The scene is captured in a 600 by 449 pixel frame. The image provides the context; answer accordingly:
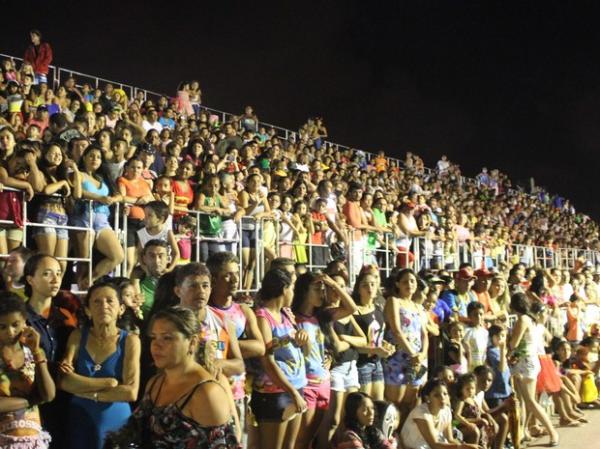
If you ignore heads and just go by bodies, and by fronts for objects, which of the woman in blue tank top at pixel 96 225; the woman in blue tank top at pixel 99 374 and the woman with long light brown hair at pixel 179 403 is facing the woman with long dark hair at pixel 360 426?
the woman in blue tank top at pixel 96 225

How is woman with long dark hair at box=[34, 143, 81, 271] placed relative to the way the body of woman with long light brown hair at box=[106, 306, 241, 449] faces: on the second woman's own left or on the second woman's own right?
on the second woman's own right

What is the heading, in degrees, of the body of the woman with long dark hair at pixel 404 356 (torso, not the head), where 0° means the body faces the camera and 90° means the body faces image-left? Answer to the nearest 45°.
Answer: approximately 315°

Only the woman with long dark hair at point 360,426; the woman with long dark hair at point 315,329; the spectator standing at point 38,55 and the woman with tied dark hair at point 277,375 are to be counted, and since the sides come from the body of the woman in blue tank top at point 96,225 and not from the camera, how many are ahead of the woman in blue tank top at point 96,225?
3

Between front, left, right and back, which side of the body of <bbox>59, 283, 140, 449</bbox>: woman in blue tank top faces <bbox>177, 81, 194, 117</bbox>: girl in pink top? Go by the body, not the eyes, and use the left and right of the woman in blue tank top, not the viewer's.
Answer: back

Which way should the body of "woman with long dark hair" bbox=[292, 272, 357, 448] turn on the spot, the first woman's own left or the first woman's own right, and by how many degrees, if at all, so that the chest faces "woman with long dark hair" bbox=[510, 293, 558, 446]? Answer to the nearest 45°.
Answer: approximately 90° to the first woman's own left

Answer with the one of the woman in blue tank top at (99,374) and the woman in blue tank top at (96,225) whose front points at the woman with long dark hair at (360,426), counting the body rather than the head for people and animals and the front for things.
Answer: the woman in blue tank top at (96,225)

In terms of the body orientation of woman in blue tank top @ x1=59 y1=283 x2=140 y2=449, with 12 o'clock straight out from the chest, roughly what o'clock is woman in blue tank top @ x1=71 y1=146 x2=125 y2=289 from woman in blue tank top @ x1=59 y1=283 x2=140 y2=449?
woman in blue tank top @ x1=71 y1=146 x2=125 y2=289 is roughly at 6 o'clock from woman in blue tank top @ x1=59 y1=283 x2=140 y2=449.

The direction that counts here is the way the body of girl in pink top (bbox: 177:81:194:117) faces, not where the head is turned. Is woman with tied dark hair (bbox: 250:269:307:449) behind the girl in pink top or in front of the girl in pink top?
in front
